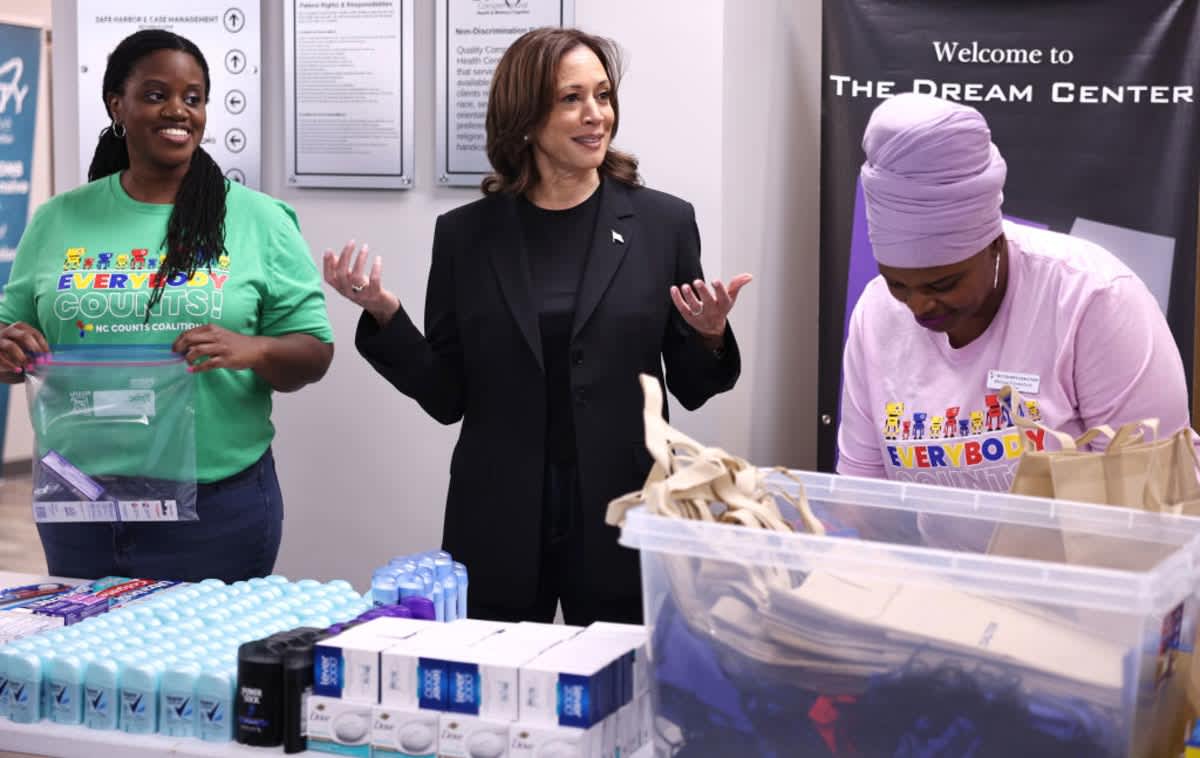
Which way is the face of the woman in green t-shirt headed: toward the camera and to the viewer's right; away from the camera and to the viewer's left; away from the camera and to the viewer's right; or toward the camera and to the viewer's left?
toward the camera and to the viewer's right

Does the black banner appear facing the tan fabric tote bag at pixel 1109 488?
yes

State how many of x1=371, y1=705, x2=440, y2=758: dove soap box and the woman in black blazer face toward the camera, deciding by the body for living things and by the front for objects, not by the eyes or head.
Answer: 2

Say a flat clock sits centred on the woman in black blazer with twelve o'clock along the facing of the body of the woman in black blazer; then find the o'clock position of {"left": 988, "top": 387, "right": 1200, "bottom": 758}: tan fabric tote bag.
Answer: The tan fabric tote bag is roughly at 11 o'clock from the woman in black blazer.

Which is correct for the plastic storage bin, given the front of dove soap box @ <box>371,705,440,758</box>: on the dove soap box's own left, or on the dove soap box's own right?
on the dove soap box's own left

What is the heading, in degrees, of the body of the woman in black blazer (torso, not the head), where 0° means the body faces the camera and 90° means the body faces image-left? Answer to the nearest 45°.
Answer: approximately 0°

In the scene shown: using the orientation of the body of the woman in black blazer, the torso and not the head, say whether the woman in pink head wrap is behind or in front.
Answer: in front

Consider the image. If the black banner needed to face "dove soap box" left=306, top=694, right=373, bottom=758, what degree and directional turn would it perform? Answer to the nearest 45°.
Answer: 0° — it already faces it

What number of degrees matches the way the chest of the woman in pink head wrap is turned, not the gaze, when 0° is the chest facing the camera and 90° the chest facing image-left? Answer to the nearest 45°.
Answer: approximately 45°

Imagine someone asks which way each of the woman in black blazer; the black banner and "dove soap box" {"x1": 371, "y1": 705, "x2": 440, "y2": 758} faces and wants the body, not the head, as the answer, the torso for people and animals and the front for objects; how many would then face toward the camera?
3

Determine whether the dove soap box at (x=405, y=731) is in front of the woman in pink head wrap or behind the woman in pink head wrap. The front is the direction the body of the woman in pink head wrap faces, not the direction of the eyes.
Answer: in front

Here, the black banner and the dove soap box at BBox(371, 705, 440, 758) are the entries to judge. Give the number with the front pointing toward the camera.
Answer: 2

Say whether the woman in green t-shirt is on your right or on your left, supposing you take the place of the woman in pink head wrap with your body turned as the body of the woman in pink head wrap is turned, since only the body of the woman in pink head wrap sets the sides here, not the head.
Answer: on your right

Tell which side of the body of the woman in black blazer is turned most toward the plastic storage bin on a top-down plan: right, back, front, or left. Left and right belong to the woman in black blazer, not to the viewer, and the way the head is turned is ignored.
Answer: front
